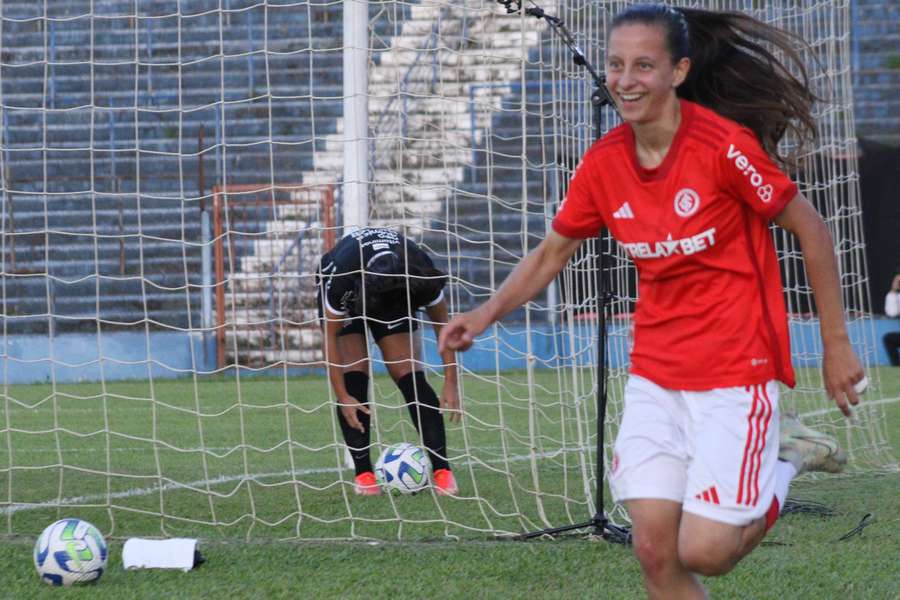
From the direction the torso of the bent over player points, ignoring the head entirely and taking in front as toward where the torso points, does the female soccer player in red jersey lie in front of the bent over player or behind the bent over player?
in front

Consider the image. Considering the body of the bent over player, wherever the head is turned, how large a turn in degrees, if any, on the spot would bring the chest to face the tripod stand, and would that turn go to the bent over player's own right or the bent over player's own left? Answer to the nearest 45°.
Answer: approximately 45° to the bent over player's own left

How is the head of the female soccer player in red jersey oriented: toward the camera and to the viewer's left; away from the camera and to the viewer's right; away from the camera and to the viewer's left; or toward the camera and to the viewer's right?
toward the camera and to the viewer's left

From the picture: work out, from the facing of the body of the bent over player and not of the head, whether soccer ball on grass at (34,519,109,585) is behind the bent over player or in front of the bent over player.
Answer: in front

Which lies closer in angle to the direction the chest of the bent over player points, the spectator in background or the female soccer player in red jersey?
the female soccer player in red jersey

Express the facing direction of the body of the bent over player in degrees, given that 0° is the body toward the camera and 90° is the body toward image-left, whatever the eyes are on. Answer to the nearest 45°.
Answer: approximately 0°

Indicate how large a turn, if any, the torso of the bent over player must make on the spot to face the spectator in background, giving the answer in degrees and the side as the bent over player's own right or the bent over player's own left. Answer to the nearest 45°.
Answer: approximately 135° to the bent over player's own left
